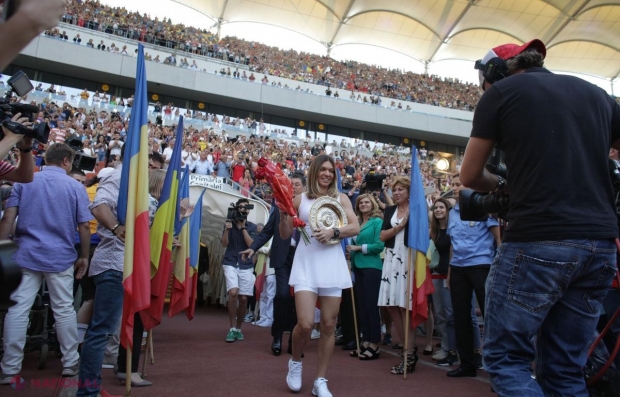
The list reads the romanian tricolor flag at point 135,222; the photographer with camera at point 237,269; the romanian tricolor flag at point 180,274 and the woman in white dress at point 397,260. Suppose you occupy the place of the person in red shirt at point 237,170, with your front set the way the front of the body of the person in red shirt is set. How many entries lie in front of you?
4

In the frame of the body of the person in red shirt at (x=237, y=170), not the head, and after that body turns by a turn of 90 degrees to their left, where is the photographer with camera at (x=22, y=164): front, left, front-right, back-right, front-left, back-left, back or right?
right

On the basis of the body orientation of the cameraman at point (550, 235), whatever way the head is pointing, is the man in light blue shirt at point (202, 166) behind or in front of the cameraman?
in front

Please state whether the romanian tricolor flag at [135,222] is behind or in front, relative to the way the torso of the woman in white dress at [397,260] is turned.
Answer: in front

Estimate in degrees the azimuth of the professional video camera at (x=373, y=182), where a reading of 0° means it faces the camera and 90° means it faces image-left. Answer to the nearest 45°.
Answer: approximately 45°

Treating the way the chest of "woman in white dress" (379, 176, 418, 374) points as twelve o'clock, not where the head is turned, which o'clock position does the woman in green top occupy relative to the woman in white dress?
The woman in green top is roughly at 3 o'clock from the woman in white dress.

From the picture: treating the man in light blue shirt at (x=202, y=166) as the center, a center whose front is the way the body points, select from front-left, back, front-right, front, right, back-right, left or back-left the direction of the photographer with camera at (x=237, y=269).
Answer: front

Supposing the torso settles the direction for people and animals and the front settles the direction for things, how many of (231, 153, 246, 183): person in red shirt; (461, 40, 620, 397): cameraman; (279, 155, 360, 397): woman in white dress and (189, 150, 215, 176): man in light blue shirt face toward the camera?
3

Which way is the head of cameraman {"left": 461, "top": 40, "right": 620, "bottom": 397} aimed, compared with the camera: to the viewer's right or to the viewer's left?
to the viewer's left

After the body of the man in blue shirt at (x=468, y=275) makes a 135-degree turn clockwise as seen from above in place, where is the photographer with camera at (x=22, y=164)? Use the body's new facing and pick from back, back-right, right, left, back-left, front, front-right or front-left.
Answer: back-left

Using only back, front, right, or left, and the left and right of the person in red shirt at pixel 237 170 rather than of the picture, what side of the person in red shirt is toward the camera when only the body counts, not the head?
front

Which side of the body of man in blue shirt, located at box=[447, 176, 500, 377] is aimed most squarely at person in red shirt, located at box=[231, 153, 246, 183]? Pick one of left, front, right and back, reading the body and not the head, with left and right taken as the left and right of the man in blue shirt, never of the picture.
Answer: right

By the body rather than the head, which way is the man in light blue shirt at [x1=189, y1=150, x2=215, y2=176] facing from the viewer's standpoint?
toward the camera

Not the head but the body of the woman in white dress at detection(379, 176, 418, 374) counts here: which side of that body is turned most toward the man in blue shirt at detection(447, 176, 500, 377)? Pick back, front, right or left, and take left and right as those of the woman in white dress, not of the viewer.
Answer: left

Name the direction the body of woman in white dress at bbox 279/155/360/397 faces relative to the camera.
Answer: toward the camera

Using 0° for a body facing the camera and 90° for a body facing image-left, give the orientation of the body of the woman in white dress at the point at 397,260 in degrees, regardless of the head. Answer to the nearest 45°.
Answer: approximately 45°
